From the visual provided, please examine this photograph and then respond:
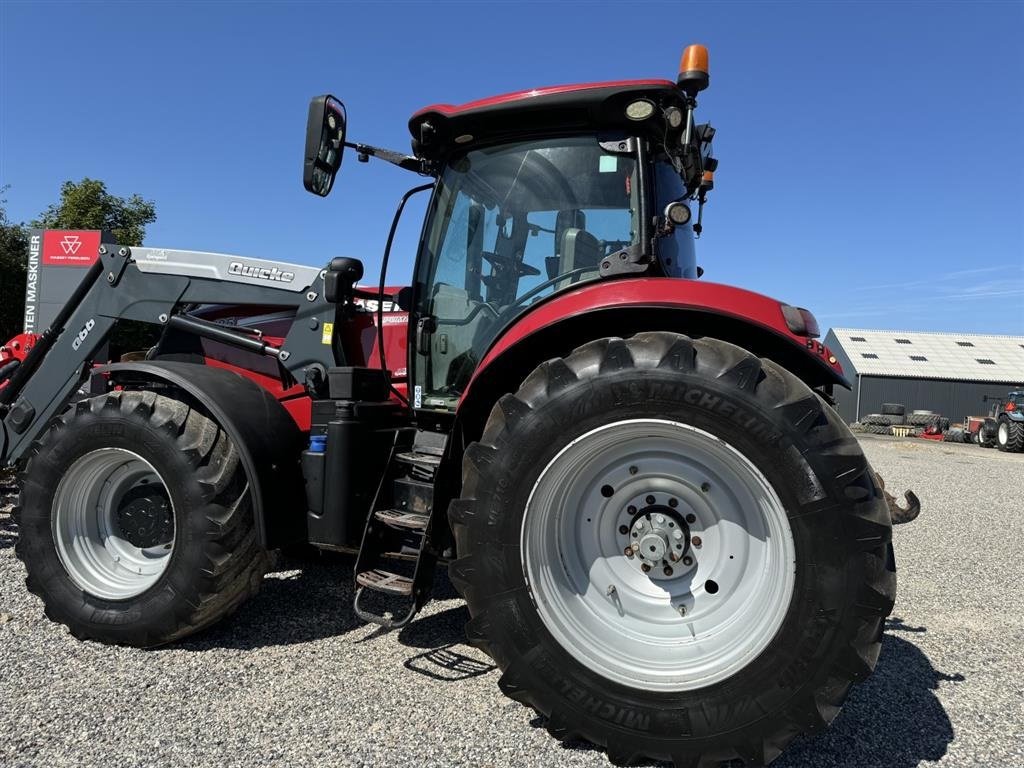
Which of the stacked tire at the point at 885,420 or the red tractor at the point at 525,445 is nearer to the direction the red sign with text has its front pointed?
the red tractor

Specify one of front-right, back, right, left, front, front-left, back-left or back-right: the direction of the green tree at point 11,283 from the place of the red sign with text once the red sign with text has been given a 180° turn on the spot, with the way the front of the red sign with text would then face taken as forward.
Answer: front

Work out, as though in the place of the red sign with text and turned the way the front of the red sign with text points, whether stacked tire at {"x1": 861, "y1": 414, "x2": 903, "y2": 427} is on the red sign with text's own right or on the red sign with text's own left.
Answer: on the red sign with text's own left

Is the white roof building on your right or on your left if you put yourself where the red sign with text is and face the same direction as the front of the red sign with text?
on your left

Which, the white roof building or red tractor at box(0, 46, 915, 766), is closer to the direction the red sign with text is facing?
the red tractor

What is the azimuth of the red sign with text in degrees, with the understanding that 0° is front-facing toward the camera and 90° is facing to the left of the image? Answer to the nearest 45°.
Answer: approximately 0°

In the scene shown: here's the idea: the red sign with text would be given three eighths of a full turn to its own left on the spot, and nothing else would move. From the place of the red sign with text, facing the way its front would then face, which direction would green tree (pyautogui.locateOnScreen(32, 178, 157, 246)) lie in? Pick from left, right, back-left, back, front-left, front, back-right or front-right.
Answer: front-left
